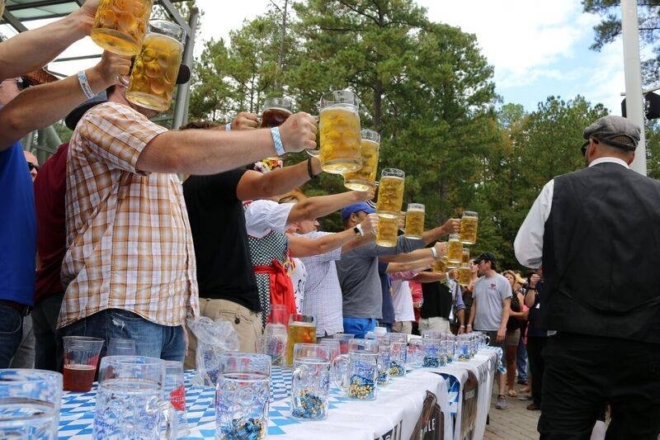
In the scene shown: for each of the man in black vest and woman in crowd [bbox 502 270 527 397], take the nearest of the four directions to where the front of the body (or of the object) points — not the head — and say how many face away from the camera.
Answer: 1

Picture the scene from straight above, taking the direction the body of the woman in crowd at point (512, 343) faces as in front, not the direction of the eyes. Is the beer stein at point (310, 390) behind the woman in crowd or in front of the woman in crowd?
in front

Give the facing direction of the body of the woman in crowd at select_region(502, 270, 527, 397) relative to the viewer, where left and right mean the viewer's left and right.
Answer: facing the viewer and to the left of the viewer

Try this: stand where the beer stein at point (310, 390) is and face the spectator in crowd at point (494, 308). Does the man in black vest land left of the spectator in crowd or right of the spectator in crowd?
right

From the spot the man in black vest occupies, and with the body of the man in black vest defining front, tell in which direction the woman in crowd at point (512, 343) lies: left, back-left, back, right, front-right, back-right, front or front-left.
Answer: front

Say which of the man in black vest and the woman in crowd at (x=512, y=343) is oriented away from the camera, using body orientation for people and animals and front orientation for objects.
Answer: the man in black vest

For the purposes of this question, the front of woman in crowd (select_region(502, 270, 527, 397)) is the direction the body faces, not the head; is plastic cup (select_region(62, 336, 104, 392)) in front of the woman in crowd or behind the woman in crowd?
in front

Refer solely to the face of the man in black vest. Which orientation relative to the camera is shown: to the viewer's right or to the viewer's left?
to the viewer's left
